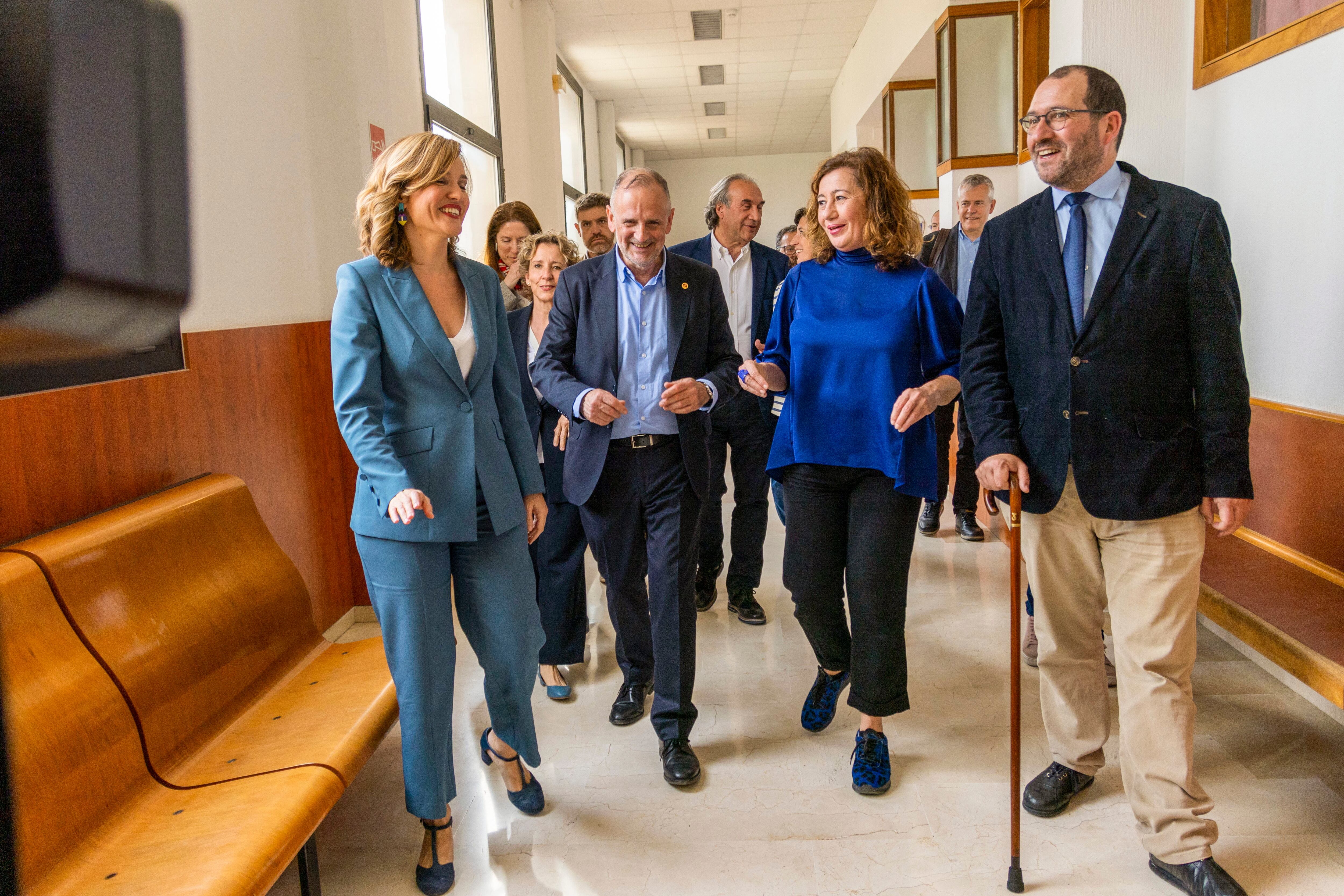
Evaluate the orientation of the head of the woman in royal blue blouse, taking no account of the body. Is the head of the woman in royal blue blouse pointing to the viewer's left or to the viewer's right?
to the viewer's left

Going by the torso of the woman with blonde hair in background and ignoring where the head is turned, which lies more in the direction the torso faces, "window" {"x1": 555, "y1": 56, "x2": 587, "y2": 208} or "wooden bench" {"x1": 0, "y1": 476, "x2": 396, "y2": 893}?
the wooden bench

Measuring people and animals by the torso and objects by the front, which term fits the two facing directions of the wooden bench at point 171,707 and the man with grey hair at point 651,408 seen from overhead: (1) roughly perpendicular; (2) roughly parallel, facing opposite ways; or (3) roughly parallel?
roughly perpendicular

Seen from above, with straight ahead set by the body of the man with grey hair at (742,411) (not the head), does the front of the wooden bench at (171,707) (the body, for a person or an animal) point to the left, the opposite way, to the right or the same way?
to the left

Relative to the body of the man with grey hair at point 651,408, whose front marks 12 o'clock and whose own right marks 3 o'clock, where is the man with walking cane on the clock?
The man with walking cane is roughly at 10 o'clock from the man with grey hair.

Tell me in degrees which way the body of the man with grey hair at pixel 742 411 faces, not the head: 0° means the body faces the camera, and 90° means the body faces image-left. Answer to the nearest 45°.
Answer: approximately 0°

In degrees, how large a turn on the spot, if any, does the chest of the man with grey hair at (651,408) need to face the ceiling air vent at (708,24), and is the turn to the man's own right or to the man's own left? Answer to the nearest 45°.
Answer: approximately 180°

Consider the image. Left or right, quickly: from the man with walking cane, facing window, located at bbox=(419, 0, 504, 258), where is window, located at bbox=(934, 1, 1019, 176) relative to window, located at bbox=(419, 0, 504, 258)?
right

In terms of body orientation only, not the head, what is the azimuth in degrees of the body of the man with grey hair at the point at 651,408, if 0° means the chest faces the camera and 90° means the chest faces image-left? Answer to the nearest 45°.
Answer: approximately 0°

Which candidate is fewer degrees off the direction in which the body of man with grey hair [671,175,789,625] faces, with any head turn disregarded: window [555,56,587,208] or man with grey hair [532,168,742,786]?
the man with grey hair

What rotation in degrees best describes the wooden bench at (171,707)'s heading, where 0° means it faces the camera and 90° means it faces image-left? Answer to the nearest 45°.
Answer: approximately 315°
